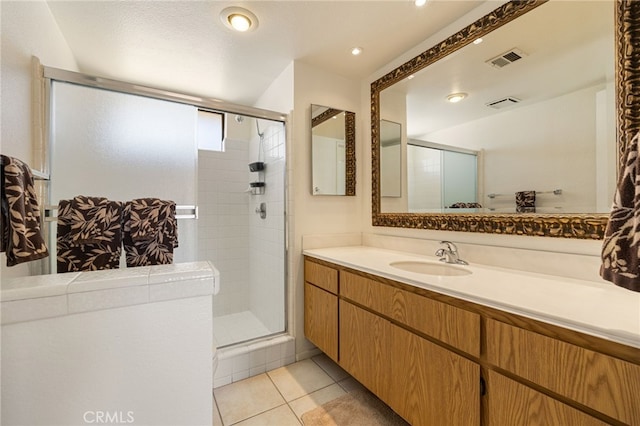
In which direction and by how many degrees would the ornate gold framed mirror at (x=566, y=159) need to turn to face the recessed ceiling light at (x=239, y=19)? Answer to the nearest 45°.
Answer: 0° — it already faces it

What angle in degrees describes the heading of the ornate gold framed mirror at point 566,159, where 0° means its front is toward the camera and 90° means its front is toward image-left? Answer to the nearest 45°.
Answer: approximately 45°

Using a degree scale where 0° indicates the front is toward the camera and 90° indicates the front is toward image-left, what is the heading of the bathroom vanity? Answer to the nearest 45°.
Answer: approximately 45°

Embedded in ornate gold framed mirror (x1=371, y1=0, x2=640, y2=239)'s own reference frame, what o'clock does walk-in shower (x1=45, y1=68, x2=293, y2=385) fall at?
The walk-in shower is roughly at 1 o'clock from the ornate gold framed mirror.
